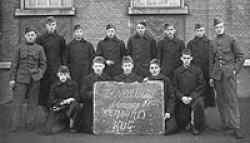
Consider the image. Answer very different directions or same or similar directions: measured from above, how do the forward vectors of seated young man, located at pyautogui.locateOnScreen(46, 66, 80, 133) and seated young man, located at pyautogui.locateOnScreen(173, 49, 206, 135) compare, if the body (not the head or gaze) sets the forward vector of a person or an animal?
same or similar directions

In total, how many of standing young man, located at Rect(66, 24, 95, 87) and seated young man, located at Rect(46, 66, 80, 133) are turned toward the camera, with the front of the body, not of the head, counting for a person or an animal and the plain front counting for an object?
2

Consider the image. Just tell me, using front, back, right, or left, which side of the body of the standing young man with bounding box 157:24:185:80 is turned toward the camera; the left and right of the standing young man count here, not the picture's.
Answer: front

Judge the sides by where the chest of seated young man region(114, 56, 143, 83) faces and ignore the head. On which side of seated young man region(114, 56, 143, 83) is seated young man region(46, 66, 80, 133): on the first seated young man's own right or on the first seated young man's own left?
on the first seated young man's own right

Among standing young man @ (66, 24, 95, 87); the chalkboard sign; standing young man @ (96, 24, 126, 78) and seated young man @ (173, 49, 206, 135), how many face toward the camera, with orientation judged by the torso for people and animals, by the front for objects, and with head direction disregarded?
4

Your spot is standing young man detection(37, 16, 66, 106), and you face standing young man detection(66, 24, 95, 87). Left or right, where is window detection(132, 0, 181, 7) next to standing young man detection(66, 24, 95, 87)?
left

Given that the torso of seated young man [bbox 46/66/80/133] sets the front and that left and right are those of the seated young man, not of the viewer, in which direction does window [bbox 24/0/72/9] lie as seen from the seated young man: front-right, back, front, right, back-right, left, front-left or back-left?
back

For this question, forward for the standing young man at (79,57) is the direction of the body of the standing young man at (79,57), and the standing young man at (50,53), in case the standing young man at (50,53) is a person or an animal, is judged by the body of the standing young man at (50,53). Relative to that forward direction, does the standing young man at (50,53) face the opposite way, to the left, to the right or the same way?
the same way

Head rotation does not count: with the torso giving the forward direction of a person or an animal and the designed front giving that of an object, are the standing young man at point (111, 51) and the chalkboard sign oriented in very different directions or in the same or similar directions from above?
same or similar directions

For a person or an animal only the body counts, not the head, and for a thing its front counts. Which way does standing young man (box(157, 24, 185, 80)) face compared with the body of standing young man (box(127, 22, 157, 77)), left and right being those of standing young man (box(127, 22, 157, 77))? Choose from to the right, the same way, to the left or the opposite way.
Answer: the same way

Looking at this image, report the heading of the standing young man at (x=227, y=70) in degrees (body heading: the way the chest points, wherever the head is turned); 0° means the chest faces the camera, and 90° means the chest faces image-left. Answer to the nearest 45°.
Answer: approximately 45°

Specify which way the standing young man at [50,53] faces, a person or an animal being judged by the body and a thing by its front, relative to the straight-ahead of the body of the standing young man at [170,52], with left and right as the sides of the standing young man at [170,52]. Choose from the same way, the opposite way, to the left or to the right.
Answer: the same way

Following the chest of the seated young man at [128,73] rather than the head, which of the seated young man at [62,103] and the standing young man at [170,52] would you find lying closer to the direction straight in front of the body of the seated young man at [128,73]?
the seated young man

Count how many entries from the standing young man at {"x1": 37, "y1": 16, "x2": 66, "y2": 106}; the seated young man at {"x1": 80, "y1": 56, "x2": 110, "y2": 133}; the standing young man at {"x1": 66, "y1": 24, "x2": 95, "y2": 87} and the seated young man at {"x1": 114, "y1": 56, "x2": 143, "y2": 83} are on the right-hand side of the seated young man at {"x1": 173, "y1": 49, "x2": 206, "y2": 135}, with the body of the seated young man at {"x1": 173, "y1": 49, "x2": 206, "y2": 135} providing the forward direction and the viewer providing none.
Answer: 4

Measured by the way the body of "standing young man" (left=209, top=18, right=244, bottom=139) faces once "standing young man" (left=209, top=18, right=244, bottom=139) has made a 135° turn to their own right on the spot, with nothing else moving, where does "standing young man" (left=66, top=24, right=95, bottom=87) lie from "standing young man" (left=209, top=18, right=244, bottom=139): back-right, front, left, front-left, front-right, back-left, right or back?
left

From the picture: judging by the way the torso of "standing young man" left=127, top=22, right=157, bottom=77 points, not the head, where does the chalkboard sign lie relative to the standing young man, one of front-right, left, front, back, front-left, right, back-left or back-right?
front

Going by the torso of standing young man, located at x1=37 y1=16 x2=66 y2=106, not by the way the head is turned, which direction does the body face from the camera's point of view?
toward the camera

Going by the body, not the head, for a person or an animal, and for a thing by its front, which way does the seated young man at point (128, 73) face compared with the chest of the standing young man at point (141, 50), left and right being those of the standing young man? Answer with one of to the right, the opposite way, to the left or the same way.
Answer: the same way

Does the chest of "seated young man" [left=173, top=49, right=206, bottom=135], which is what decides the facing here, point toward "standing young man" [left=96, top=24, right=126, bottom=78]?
no

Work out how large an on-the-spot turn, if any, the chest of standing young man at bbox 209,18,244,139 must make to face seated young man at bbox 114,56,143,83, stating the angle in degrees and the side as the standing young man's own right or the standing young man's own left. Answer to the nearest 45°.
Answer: approximately 45° to the standing young man's own right

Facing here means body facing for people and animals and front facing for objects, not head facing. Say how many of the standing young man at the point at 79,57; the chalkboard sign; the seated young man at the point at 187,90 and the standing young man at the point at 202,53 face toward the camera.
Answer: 4

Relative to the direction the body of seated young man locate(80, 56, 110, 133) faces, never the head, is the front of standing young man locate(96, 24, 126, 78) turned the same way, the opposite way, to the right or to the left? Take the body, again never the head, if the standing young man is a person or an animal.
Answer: the same way
